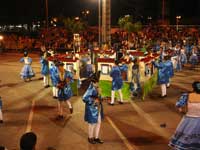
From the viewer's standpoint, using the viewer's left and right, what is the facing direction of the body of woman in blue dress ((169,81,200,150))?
facing away from the viewer

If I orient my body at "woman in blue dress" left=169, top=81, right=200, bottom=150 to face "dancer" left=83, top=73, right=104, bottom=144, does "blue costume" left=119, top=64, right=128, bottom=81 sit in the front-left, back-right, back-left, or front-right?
front-right

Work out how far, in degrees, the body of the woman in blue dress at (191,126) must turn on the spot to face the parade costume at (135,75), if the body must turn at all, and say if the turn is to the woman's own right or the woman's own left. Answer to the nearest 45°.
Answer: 0° — they already face it

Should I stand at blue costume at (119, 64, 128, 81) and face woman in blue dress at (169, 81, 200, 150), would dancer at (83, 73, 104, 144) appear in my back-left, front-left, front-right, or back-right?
front-right

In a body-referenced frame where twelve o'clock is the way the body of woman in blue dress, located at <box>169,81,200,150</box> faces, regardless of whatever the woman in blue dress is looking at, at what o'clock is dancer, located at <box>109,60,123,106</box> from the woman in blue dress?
The dancer is roughly at 11 o'clock from the woman in blue dress.

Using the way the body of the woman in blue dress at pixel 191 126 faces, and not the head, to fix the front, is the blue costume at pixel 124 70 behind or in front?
in front

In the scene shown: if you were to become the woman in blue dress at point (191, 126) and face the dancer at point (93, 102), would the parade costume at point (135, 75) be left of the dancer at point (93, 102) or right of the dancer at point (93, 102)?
right
